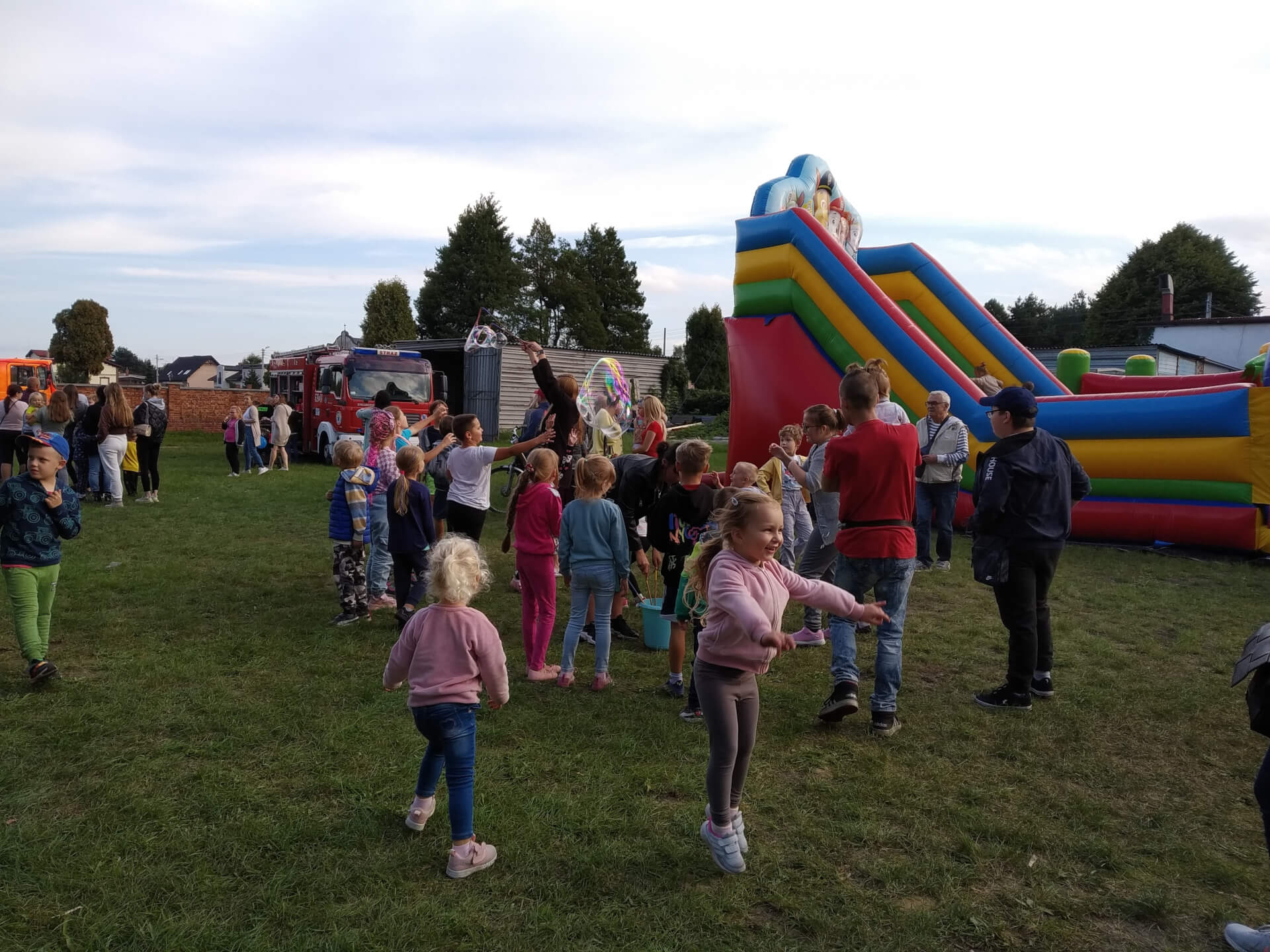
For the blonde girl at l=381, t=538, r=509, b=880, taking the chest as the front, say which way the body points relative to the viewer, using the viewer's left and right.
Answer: facing away from the viewer and to the right of the viewer

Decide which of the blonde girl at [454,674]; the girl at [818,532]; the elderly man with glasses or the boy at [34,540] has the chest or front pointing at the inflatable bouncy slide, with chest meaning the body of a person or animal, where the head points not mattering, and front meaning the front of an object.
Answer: the blonde girl

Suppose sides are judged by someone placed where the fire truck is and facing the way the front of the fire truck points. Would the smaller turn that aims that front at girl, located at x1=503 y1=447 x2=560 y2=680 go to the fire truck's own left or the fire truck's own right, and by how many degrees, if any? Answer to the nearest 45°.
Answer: approximately 45° to the fire truck's own right

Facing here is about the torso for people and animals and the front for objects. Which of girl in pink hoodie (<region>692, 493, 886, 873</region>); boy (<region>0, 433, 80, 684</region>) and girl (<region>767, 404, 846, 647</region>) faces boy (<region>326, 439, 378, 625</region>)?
the girl

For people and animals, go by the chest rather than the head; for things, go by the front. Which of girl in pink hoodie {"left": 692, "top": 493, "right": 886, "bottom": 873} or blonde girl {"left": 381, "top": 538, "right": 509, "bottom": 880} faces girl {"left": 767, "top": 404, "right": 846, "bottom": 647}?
the blonde girl

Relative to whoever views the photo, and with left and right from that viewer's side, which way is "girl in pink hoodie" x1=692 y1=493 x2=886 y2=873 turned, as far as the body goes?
facing the viewer and to the right of the viewer

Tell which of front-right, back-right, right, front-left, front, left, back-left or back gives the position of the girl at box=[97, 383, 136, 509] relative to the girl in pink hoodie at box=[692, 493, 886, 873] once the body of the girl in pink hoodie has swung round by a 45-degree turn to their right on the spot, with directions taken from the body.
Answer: back-right

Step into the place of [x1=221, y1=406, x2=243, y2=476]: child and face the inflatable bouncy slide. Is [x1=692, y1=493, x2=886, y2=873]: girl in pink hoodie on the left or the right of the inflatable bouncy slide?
right

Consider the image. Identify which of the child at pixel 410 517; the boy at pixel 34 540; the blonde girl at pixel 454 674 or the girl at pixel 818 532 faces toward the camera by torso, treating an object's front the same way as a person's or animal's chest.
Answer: the boy

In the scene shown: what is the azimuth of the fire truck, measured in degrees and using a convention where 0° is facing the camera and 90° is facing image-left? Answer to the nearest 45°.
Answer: approximately 315°

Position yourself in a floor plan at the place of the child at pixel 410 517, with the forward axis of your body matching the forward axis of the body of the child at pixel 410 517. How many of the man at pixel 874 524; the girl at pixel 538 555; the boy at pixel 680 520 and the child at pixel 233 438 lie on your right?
3

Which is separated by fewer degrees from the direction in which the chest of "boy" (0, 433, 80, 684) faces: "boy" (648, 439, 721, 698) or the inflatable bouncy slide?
the boy
